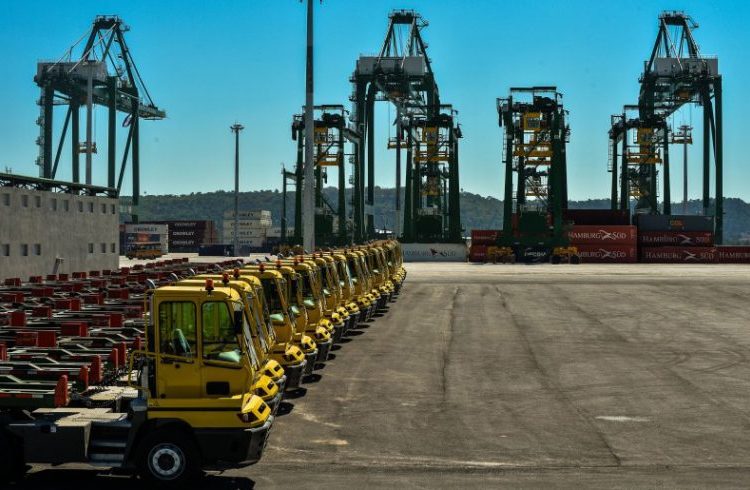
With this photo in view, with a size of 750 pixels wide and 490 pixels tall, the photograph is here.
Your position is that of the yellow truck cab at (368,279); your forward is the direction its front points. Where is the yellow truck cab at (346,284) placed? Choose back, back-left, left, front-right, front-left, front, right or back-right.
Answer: right

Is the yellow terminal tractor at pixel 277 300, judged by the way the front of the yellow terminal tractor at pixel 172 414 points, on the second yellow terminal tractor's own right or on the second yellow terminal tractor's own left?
on the second yellow terminal tractor's own left

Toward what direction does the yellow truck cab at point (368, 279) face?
to the viewer's right

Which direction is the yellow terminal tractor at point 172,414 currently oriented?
to the viewer's right

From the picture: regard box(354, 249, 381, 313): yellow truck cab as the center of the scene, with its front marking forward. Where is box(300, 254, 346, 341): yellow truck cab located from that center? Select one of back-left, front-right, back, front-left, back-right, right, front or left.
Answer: right

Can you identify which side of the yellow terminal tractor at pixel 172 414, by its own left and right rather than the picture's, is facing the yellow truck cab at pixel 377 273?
left

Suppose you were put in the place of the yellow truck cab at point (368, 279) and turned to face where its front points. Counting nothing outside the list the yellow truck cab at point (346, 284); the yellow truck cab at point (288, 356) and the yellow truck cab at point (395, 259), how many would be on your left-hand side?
1

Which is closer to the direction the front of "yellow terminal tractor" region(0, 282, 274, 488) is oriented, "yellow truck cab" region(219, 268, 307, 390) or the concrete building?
the yellow truck cab

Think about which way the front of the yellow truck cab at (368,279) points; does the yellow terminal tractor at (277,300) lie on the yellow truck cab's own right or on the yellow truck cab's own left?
on the yellow truck cab's own right

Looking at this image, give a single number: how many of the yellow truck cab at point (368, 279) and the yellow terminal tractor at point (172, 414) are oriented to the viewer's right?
2
